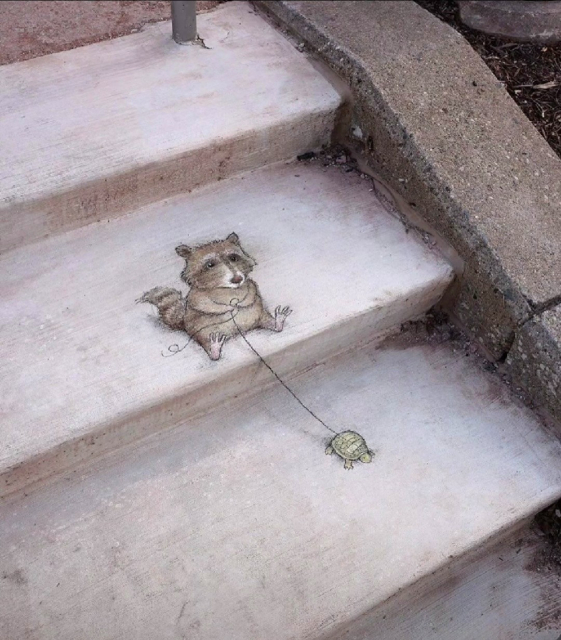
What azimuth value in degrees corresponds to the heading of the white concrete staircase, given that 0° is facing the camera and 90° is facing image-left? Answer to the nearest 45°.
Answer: approximately 315°

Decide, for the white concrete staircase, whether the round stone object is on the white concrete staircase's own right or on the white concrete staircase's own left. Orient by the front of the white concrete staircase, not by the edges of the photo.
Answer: on the white concrete staircase's own left
